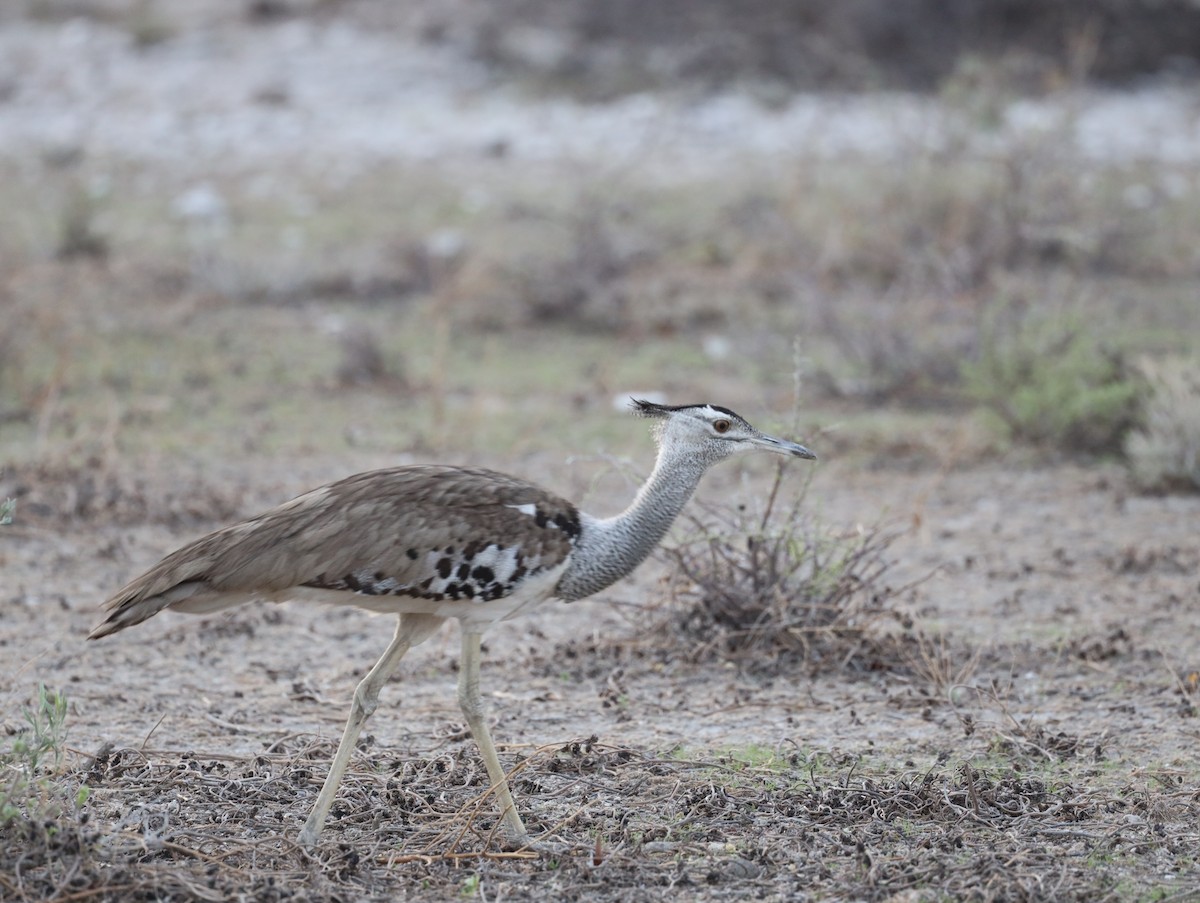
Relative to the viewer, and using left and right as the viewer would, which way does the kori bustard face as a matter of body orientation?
facing to the right of the viewer

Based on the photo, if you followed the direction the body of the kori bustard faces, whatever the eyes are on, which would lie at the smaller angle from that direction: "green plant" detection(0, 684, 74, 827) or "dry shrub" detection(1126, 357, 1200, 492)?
the dry shrub

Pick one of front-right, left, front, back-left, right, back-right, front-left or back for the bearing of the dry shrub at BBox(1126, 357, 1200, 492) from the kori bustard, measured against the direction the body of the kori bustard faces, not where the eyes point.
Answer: front-left

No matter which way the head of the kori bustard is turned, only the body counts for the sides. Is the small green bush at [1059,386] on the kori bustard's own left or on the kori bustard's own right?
on the kori bustard's own left

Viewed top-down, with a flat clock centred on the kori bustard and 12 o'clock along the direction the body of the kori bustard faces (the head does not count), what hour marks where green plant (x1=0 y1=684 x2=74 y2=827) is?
The green plant is roughly at 5 o'clock from the kori bustard.

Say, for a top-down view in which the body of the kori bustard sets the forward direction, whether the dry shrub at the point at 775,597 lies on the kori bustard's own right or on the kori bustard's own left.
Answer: on the kori bustard's own left

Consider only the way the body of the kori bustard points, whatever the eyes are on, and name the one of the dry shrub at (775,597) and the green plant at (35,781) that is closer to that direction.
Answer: the dry shrub
